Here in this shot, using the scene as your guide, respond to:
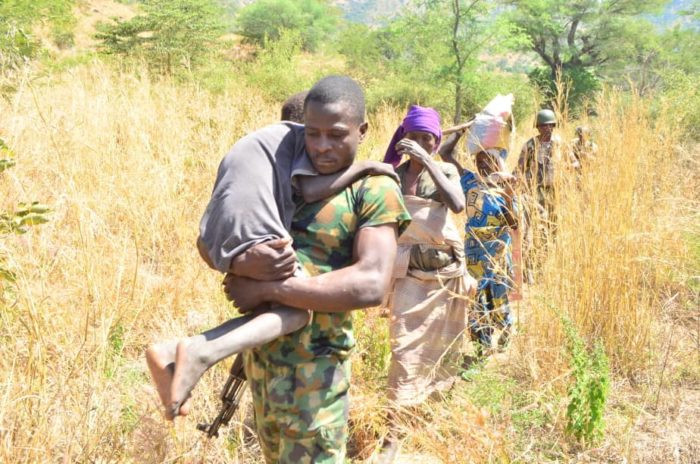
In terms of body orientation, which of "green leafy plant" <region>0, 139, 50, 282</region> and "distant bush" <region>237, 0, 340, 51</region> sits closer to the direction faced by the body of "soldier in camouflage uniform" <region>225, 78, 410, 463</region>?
the green leafy plant

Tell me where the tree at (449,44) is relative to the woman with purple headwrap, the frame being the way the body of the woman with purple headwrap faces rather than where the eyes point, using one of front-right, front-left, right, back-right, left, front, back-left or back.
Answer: back

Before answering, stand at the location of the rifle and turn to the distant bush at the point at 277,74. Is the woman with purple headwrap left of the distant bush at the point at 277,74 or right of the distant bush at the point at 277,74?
right

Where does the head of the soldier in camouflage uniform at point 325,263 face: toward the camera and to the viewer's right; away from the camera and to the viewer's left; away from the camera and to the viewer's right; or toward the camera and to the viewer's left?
toward the camera and to the viewer's left

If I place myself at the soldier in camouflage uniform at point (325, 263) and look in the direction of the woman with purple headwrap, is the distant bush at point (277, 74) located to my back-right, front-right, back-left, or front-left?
front-left

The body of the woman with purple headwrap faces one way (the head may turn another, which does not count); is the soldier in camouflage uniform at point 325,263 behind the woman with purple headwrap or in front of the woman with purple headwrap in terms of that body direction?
in front

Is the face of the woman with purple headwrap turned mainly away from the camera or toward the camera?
toward the camera

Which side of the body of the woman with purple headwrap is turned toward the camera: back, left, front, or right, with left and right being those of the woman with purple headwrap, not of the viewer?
front

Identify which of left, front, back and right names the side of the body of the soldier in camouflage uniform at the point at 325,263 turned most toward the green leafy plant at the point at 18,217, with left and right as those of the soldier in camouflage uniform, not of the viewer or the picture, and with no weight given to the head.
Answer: right

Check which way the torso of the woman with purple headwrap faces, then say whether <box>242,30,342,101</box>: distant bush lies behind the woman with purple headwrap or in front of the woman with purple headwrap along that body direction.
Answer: behind

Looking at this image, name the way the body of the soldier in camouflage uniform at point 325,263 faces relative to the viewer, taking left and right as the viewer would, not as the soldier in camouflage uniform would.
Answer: facing the viewer and to the left of the viewer

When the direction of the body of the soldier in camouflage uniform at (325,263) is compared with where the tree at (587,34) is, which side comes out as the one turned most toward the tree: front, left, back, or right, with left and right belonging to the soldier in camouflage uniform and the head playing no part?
back

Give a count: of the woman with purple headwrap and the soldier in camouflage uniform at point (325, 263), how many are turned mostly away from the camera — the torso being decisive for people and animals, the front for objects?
0
